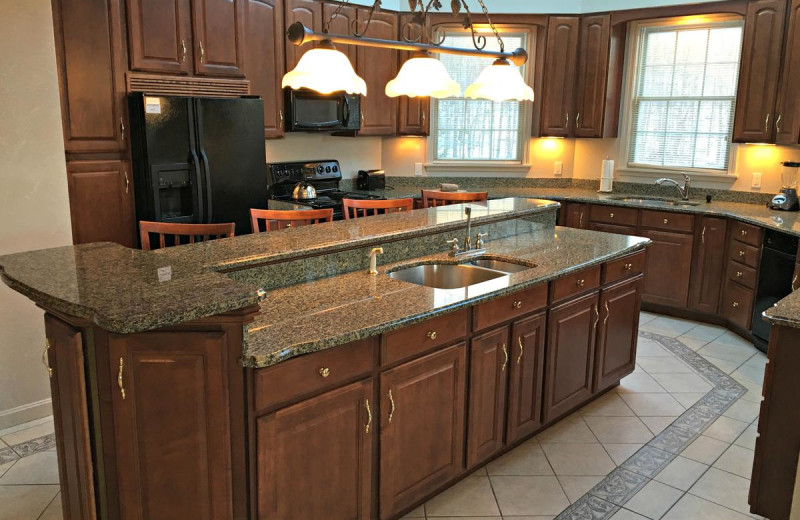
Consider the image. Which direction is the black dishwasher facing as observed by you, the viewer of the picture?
facing the viewer and to the left of the viewer

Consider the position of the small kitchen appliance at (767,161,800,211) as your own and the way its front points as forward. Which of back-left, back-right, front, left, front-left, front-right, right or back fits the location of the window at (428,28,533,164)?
front-right

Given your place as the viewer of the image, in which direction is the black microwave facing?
facing the viewer

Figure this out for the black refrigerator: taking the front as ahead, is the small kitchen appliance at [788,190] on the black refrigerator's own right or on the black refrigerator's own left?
on the black refrigerator's own left

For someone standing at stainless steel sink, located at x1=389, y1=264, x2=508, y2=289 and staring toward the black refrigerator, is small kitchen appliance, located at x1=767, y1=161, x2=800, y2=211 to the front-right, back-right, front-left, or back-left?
back-right

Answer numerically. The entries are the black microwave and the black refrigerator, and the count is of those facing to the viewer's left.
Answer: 0

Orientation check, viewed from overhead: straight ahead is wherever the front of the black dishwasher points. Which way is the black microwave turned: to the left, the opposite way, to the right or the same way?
to the left

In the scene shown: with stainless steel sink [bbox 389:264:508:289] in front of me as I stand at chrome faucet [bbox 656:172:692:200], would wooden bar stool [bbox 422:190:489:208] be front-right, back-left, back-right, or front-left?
front-right

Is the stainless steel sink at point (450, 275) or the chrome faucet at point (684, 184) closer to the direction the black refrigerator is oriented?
the stainless steel sink

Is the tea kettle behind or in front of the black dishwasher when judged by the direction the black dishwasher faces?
in front

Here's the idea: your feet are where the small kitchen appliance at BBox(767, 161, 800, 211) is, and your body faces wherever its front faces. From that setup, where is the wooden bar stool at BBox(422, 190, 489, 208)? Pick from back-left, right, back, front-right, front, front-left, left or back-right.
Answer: front

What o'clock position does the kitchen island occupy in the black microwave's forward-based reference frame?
The kitchen island is roughly at 12 o'clock from the black microwave.

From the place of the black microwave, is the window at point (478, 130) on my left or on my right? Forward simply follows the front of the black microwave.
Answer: on my left
